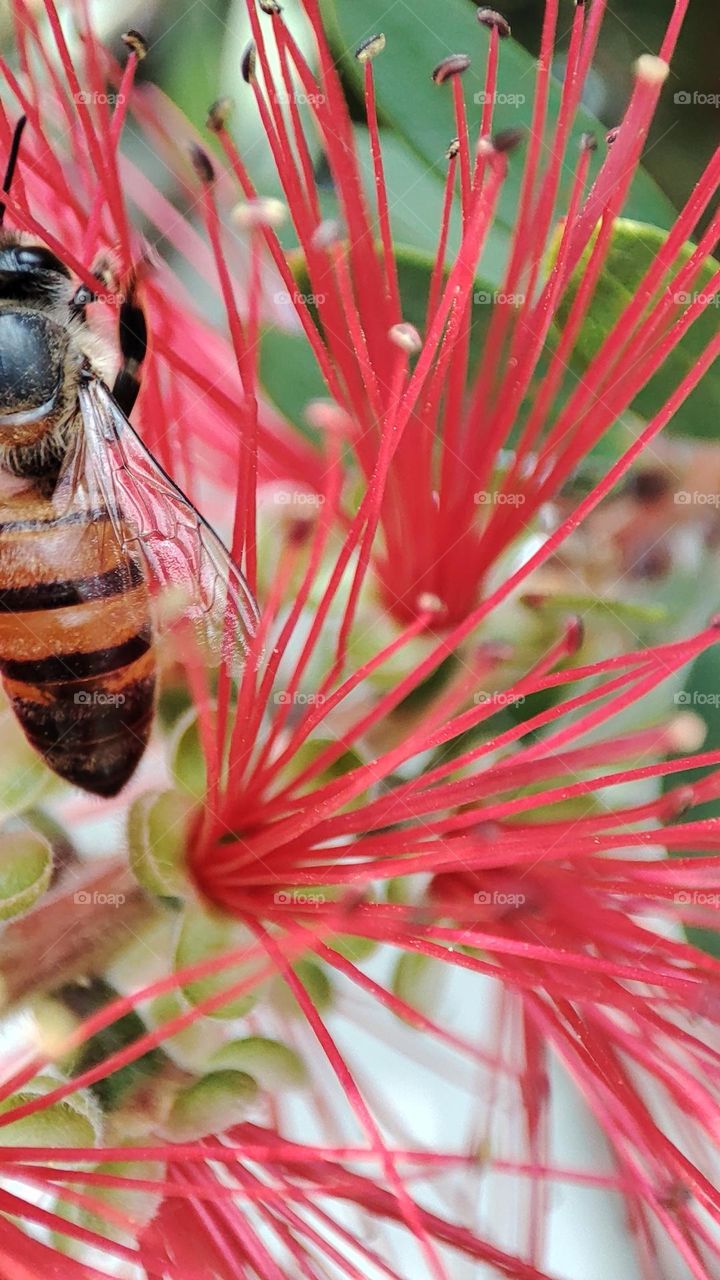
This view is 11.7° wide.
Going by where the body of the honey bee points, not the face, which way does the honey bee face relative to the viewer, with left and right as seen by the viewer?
facing away from the viewer
